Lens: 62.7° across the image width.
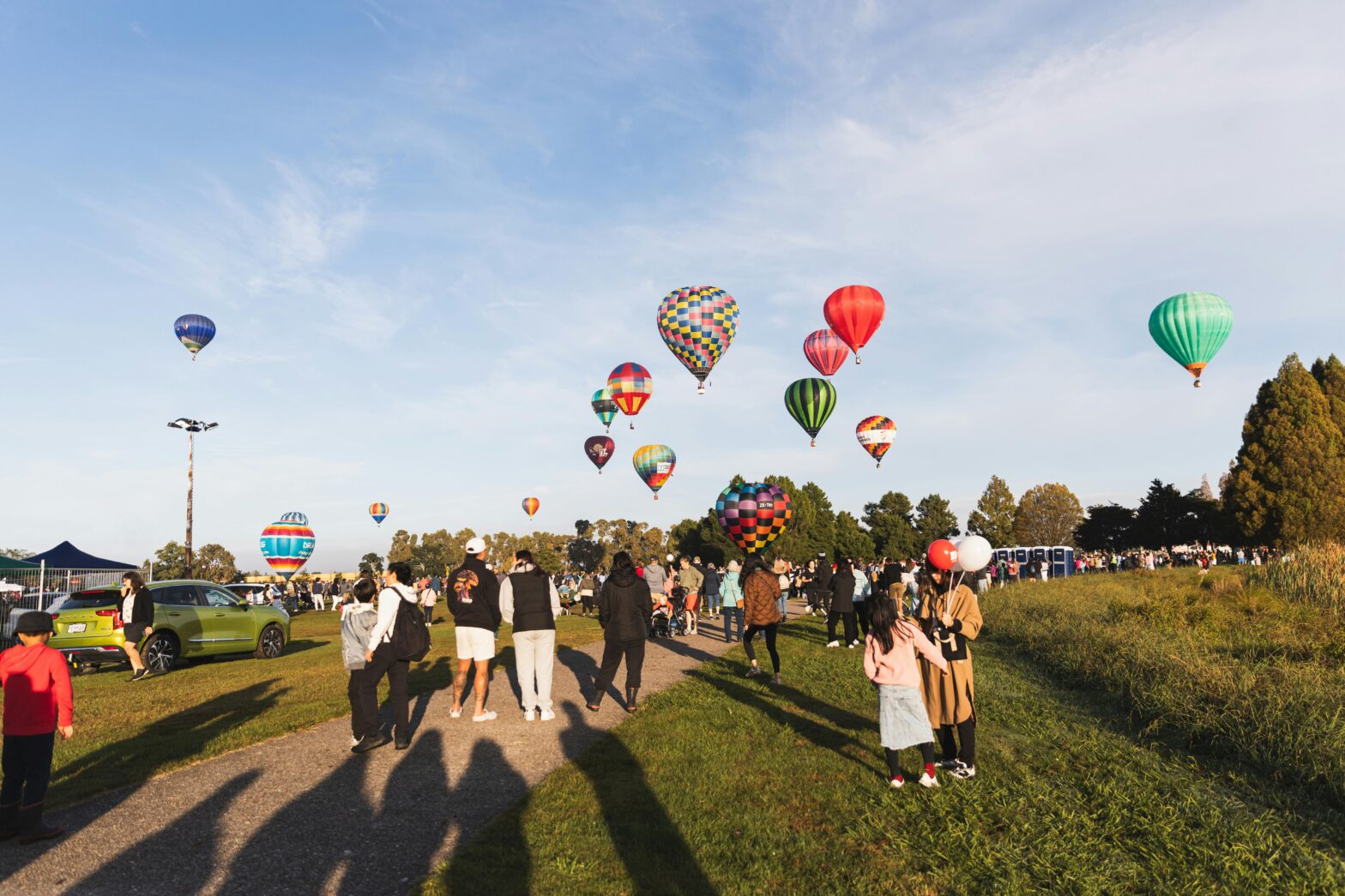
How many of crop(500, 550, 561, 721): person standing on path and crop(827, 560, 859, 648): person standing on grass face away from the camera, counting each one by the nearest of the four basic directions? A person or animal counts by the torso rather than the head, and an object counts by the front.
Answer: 2

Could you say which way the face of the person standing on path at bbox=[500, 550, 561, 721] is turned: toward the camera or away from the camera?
away from the camera

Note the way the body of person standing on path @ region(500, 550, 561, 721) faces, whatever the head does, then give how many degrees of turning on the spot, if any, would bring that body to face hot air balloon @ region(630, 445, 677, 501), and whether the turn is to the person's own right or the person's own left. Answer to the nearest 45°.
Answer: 0° — they already face it

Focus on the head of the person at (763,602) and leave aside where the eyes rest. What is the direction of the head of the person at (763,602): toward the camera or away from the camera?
away from the camera

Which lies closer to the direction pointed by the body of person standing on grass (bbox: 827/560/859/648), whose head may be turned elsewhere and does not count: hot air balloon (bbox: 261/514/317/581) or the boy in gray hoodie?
the hot air balloon

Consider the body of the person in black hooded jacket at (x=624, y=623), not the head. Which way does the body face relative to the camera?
away from the camera

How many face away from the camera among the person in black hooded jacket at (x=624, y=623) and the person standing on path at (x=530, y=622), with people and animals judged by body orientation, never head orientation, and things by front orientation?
2

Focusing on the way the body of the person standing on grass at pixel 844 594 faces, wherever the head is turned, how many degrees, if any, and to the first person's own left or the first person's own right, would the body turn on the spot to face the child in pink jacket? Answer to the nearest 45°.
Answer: approximately 180°

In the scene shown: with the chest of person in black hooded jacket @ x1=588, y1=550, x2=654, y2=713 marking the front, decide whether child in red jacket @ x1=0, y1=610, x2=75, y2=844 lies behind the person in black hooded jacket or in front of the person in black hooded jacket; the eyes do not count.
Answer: behind

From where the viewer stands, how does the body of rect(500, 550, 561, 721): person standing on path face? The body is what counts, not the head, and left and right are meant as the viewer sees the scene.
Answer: facing away from the viewer

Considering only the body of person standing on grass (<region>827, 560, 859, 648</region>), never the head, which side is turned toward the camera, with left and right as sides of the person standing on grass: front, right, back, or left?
back

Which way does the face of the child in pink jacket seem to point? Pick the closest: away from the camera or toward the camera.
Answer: away from the camera
